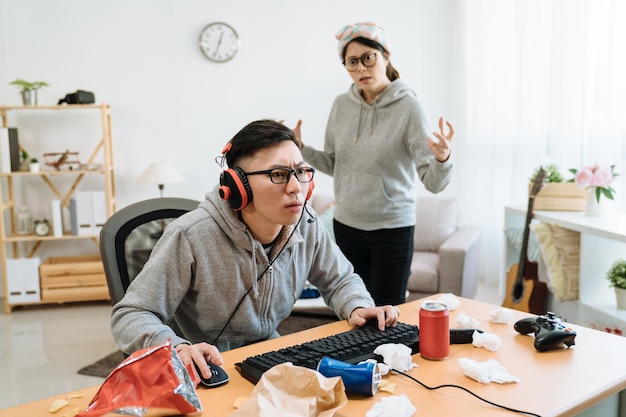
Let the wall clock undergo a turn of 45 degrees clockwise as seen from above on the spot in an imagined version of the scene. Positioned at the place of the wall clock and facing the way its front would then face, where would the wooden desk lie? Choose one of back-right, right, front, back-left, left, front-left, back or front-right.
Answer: front-left

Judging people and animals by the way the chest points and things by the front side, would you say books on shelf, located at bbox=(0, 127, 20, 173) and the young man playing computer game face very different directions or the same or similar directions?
same or similar directions

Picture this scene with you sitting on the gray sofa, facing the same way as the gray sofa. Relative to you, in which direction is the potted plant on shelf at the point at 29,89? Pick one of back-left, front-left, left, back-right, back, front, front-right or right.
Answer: right

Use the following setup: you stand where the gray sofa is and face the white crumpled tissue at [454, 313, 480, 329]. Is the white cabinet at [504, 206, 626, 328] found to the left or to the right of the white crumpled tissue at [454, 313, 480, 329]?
left

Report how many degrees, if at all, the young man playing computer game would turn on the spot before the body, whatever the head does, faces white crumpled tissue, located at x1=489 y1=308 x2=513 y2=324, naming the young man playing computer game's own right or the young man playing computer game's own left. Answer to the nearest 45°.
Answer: approximately 45° to the young man playing computer game's own left

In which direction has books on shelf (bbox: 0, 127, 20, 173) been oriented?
toward the camera

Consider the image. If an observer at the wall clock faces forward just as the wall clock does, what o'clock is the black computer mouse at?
The black computer mouse is roughly at 12 o'clock from the wall clock.

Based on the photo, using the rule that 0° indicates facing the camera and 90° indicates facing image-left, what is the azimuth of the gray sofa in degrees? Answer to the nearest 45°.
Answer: approximately 0°

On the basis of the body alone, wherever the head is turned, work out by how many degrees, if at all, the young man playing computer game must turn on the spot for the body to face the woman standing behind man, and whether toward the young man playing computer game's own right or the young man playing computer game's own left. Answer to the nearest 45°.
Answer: approximately 90° to the young man playing computer game's own left

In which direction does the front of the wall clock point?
toward the camera

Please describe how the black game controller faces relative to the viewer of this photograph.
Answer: facing away from the viewer and to the right of the viewer

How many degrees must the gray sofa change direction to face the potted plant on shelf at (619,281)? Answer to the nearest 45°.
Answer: approximately 45° to its left

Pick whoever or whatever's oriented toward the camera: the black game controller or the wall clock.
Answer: the wall clock

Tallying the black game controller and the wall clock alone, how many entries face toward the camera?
1

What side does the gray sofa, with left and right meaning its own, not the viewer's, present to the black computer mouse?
front
